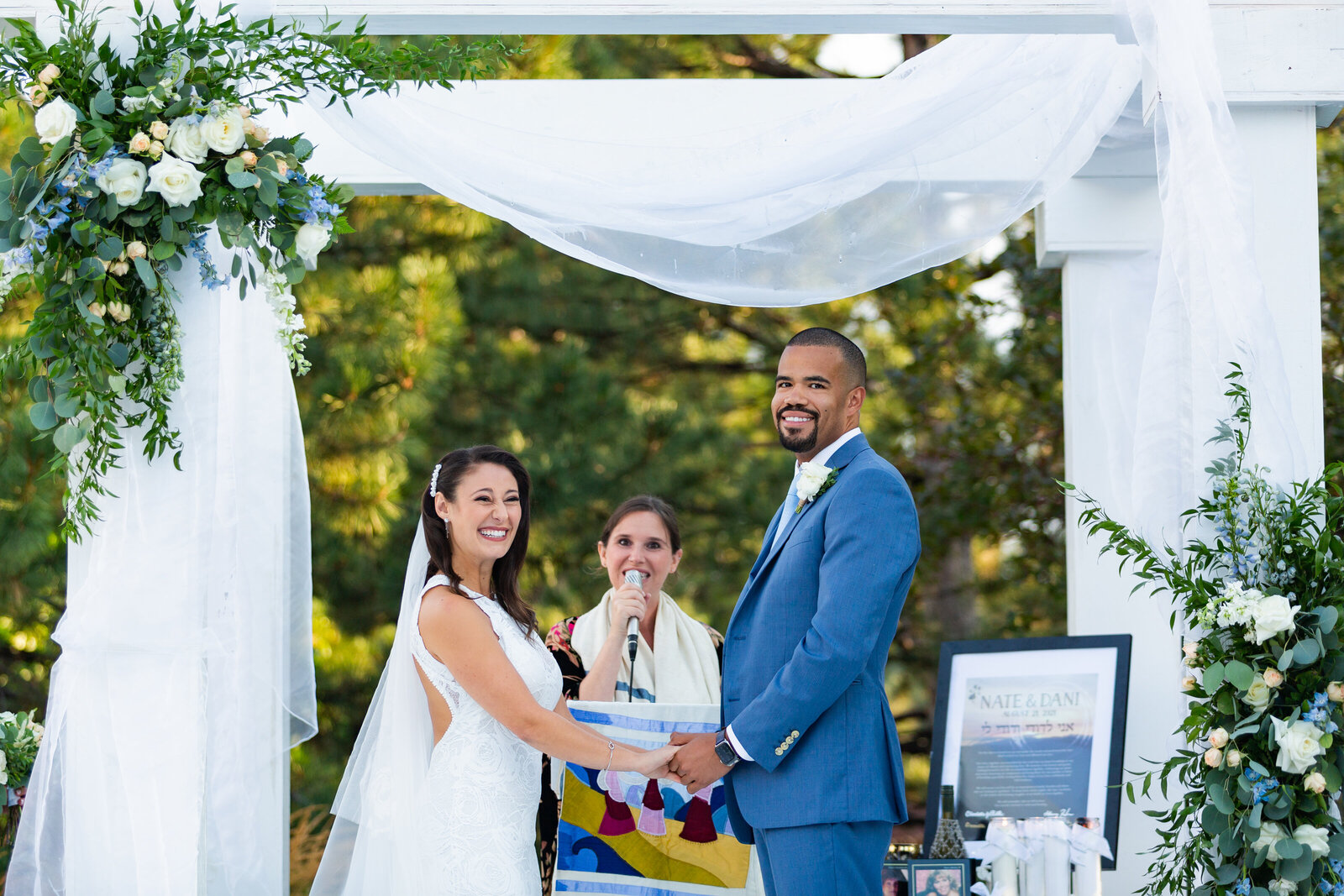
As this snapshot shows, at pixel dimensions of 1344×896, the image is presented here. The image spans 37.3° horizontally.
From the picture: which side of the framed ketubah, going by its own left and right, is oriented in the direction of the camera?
front

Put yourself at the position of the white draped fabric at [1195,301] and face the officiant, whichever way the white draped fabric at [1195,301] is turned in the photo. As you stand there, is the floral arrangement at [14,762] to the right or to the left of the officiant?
left

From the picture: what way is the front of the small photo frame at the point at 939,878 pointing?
toward the camera

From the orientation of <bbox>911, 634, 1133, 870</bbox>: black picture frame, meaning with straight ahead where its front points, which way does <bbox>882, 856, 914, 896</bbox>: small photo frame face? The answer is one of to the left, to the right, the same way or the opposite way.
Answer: the same way

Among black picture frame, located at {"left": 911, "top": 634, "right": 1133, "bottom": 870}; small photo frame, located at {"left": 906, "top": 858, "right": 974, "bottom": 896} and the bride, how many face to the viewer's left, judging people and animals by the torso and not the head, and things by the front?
0

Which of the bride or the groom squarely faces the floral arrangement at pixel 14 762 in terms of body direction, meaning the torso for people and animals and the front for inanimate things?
the groom

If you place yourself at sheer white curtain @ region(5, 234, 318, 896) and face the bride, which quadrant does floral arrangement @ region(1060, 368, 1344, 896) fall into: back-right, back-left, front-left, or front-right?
front-right

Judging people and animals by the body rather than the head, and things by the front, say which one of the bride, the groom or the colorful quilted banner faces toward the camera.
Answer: the colorful quilted banner

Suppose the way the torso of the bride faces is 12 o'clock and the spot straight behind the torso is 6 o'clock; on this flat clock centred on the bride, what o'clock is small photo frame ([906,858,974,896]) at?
The small photo frame is roughly at 11 o'clock from the bride.

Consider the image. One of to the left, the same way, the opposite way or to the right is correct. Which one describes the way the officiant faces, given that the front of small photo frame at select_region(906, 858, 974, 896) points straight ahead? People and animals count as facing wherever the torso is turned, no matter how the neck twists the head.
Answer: the same way

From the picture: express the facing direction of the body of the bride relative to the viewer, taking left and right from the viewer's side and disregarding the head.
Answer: facing to the right of the viewer

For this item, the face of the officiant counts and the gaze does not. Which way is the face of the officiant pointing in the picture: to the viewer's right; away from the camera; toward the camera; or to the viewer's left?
toward the camera

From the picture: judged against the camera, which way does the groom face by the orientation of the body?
to the viewer's left
